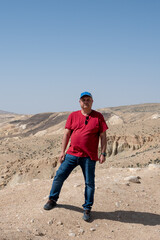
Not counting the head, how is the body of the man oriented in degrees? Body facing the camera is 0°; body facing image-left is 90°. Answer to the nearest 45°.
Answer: approximately 0°

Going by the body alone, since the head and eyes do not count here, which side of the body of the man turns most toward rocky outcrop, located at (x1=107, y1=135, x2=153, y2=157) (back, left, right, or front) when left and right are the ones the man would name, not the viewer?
back
